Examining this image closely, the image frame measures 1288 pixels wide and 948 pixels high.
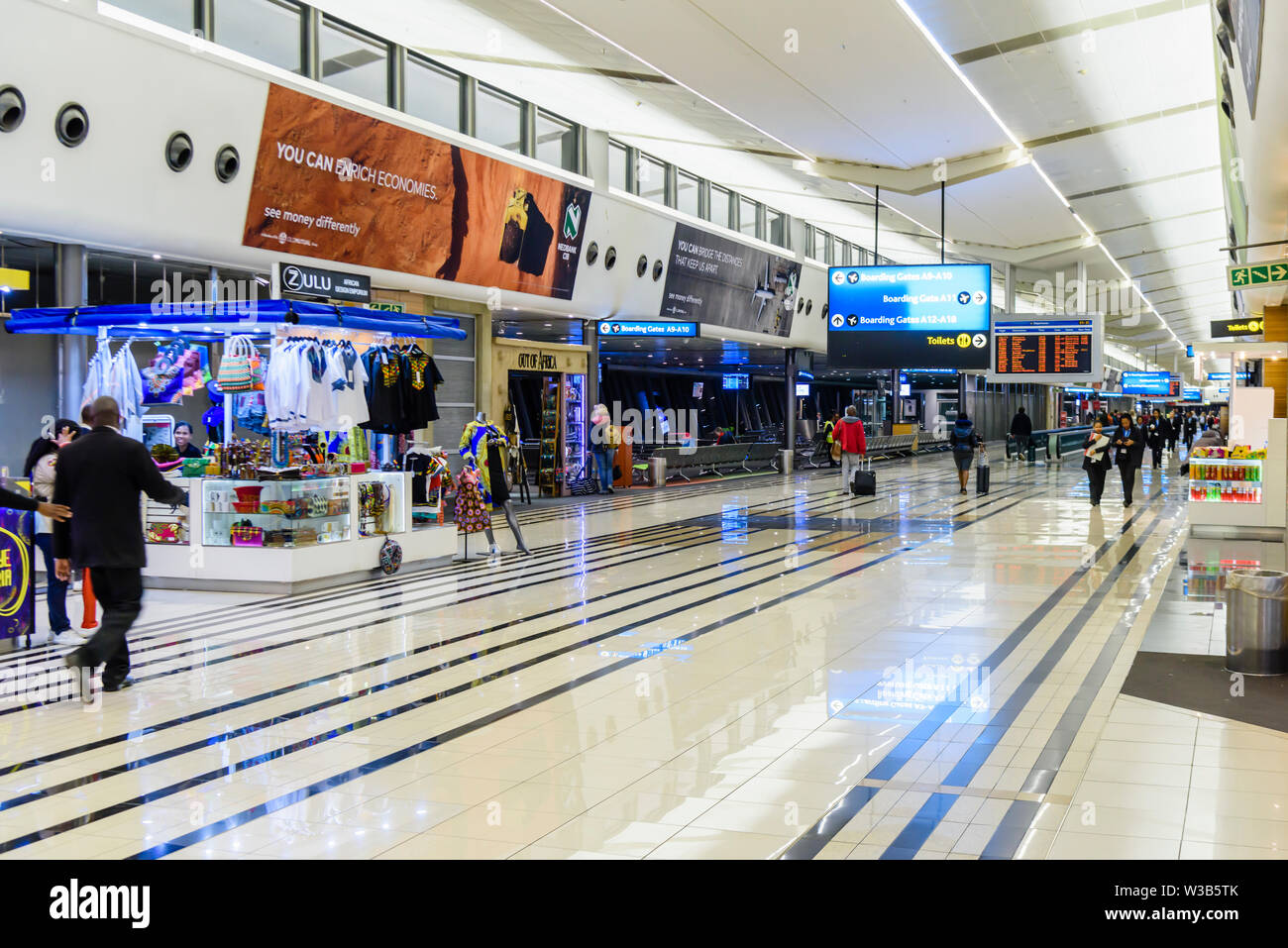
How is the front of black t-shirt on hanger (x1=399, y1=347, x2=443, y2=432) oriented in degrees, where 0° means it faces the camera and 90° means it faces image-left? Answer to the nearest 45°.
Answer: approximately 0°

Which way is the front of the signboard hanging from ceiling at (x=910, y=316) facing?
toward the camera

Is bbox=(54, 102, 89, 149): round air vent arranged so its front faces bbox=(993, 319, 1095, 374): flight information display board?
no

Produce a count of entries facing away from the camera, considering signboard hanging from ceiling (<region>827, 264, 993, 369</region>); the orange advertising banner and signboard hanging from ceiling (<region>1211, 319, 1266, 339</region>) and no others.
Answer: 0

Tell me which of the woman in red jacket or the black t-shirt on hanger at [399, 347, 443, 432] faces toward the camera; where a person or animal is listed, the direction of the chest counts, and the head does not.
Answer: the black t-shirt on hanger

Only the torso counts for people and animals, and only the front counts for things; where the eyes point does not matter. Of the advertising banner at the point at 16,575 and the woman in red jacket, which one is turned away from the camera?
the woman in red jacket

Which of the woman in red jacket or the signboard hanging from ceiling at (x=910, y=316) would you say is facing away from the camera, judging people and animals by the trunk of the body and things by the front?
the woman in red jacket

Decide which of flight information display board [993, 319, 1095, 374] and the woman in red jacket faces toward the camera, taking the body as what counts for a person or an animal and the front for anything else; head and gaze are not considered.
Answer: the flight information display board

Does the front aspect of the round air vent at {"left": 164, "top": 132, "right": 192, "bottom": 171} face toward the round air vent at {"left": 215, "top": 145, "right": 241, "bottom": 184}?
no

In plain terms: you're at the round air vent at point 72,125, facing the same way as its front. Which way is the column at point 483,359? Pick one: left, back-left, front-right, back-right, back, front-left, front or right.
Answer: left

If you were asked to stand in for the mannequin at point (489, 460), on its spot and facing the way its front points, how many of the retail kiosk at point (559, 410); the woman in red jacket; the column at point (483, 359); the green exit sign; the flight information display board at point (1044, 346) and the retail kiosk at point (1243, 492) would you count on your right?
0

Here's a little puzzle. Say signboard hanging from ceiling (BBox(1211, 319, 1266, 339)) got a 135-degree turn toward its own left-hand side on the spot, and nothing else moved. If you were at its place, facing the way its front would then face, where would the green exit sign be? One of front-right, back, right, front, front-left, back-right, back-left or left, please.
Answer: back-right

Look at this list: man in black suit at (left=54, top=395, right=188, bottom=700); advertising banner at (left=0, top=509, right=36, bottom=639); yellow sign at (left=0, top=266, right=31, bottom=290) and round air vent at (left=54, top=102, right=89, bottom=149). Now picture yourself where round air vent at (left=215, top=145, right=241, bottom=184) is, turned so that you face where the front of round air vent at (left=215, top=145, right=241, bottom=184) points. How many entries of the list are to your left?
0

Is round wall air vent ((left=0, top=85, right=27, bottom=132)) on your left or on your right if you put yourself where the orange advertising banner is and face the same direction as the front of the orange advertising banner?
on your right

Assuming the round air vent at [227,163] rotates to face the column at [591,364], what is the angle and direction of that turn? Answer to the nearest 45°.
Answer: approximately 90° to its left

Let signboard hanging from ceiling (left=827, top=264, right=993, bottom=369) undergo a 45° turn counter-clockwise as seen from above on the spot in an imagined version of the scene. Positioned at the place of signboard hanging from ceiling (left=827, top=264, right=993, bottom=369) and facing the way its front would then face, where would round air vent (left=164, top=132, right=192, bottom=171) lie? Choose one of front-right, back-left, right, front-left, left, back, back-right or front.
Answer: right

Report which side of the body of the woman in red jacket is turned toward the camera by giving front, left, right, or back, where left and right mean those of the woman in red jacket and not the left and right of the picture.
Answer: back
